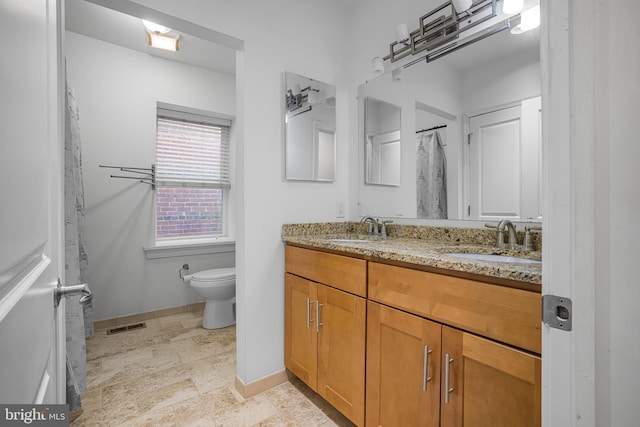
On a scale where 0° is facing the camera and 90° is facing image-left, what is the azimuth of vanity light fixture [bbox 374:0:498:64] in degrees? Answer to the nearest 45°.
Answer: approximately 45°

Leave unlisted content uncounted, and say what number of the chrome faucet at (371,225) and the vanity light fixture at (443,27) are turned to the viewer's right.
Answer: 0

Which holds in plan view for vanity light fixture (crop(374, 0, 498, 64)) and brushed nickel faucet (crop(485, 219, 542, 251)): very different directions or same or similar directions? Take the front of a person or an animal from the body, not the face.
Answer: same or similar directions

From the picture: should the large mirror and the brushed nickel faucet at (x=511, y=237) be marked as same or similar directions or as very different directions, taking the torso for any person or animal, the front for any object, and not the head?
same or similar directions

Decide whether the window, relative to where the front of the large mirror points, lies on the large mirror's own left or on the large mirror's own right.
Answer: on the large mirror's own right

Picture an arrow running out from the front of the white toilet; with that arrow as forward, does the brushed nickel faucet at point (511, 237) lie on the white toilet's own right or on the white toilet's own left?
on the white toilet's own left

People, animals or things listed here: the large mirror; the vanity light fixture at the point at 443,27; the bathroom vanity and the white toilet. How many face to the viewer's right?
0

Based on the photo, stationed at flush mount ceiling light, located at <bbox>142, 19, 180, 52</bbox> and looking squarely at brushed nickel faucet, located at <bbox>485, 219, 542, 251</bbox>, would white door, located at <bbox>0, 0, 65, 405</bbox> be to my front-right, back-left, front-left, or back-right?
front-right

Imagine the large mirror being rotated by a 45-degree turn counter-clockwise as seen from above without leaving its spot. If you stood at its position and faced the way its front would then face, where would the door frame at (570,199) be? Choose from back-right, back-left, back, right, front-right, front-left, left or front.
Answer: front

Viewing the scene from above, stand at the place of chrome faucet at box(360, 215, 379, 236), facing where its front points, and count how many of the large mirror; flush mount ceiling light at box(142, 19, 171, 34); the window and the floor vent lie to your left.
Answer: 1

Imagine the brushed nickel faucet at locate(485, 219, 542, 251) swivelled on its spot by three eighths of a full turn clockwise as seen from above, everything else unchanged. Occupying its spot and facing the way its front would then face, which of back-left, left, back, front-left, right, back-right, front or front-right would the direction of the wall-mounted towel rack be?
left
